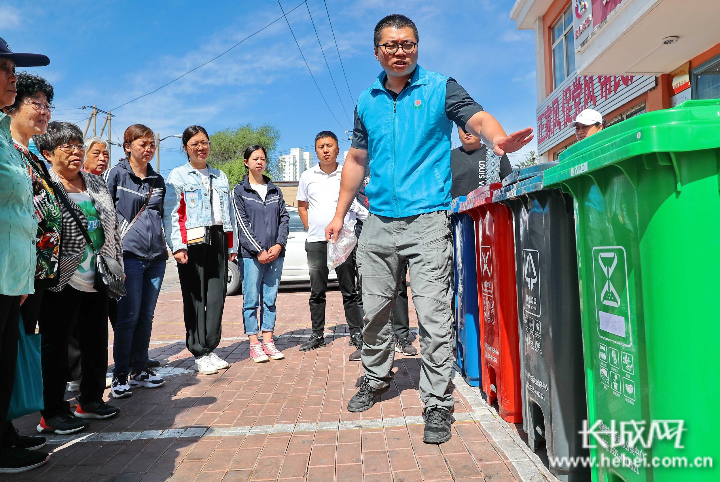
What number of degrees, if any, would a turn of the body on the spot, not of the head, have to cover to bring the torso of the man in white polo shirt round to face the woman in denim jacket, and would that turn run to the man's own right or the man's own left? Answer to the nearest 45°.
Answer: approximately 45° to the man's own right

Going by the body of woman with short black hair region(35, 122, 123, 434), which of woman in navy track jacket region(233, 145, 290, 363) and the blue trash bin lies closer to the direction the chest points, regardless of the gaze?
the blue trash bin

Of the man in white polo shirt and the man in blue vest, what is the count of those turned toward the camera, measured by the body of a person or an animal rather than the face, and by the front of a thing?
2

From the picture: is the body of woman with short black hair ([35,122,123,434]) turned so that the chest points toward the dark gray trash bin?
yes

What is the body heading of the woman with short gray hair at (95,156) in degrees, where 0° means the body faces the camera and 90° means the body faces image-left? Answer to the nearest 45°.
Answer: approximately 315°

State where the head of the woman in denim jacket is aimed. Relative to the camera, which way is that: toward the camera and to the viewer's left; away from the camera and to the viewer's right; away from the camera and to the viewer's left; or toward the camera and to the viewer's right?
toward the camera and to the viewer's right

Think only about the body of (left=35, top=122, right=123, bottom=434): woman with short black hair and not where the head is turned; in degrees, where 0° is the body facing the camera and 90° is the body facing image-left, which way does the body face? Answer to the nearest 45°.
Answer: approximately 315°

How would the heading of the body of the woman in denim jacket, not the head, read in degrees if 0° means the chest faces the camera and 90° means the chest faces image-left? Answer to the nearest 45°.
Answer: approximately 315°

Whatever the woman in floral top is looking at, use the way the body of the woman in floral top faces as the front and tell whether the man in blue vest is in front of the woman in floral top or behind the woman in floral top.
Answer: in front

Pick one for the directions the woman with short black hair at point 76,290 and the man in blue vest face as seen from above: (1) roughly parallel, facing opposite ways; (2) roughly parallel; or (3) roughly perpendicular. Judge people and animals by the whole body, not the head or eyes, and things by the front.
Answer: roughly perpendicular

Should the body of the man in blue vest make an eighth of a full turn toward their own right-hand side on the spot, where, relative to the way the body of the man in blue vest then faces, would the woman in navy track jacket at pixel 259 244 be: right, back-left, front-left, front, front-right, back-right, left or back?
right
